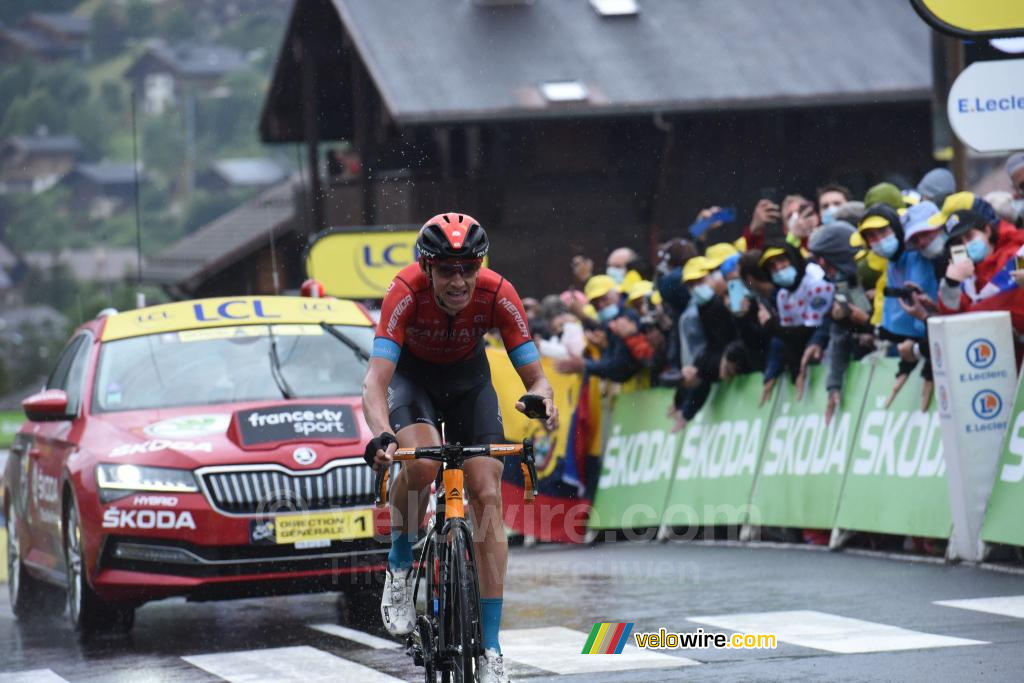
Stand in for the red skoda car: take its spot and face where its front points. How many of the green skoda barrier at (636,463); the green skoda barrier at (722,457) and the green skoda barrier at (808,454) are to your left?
3

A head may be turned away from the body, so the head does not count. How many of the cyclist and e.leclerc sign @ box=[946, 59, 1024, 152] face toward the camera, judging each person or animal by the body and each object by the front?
2

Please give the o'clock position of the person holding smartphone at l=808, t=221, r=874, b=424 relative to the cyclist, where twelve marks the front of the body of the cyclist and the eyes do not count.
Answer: The person holding smartphone is roughly at 7 o'clock from the cyclist.

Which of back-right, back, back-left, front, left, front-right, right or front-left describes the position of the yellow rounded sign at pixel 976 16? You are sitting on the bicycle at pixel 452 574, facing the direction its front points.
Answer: back-left

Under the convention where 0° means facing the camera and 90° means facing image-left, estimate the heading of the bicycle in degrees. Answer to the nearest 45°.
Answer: approximately 0°

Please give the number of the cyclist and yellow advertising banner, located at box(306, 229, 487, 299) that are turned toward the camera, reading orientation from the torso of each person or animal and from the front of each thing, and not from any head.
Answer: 2

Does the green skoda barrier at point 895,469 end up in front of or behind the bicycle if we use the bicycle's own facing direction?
behind

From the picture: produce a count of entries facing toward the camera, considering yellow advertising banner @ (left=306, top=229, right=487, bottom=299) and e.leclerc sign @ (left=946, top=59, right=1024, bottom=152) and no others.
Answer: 2

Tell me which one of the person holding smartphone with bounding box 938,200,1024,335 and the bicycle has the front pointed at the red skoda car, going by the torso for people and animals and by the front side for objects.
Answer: the person holding smartphone

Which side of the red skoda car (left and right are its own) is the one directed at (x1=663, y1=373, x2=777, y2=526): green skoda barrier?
left
